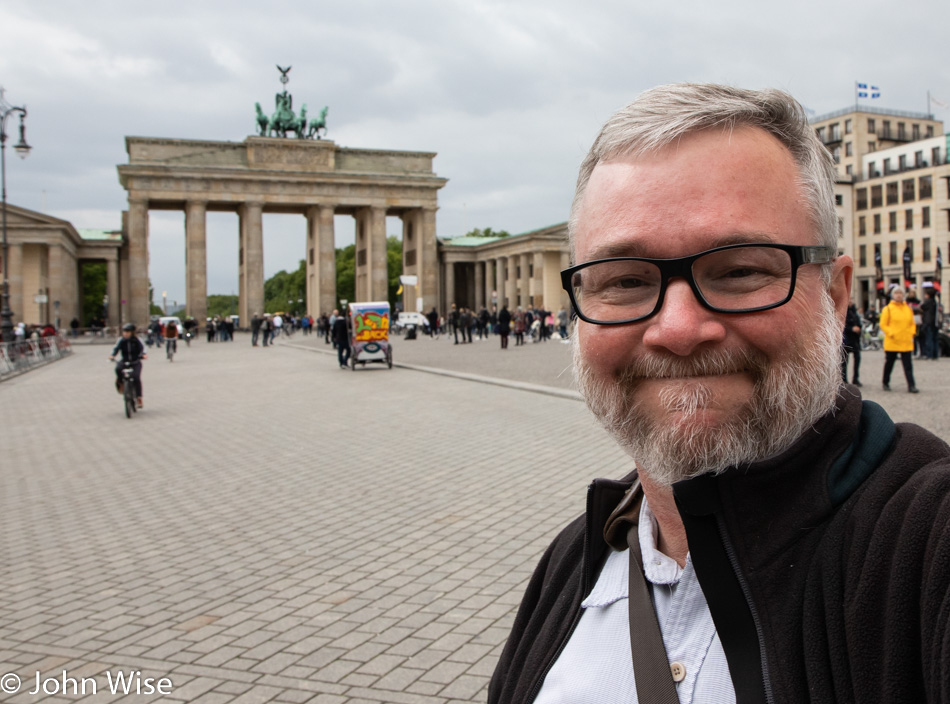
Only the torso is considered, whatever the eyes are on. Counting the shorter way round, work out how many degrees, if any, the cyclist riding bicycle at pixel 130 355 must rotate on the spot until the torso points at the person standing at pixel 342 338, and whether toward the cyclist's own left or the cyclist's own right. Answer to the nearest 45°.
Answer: approximately 135° to the cyclist's own left

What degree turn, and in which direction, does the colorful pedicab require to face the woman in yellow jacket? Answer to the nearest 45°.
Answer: approximately 135° to its right

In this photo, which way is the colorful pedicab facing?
away from the camera

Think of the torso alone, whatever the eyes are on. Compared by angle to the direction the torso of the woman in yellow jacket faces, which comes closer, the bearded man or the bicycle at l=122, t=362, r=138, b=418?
the bearded man
